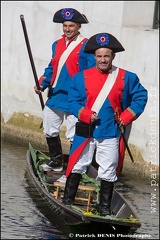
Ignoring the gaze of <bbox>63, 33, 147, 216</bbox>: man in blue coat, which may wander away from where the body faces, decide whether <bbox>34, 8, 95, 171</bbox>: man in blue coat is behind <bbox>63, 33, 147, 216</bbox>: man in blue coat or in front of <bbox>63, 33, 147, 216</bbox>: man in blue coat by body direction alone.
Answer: behind

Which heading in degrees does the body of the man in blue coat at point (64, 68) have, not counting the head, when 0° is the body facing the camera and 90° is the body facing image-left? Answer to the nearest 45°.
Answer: approximately 45°

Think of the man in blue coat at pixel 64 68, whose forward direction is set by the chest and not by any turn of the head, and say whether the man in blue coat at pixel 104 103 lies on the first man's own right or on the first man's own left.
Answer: on the first man's own left

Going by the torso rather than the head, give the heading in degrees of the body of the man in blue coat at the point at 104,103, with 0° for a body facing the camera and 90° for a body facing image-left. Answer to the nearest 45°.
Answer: approximately 0°
